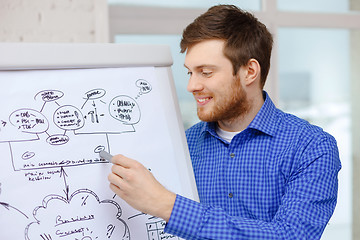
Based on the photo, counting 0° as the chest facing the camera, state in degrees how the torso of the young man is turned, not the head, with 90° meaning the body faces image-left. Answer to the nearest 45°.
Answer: approximately 45°
